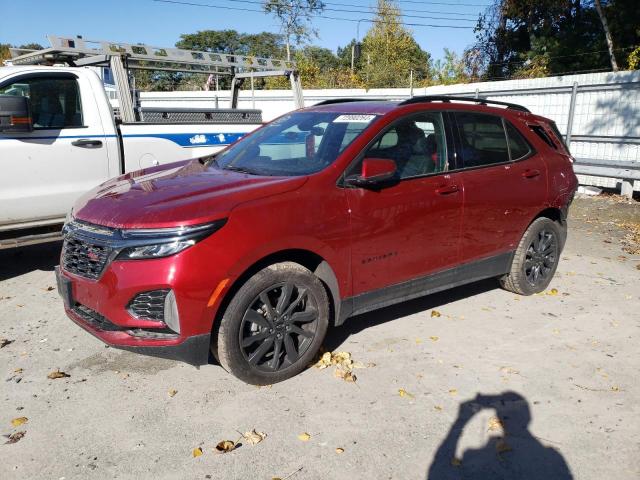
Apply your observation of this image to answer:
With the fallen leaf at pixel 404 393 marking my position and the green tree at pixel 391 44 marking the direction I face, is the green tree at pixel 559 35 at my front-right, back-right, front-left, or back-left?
front-right

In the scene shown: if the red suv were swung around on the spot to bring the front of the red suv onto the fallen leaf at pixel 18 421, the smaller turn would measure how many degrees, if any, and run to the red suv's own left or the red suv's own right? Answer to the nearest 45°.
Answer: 0° — it already faces it

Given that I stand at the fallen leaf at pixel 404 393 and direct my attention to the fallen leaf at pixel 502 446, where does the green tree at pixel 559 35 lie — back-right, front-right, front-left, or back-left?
back-left

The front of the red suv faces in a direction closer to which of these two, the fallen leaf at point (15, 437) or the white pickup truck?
the fallen leaf

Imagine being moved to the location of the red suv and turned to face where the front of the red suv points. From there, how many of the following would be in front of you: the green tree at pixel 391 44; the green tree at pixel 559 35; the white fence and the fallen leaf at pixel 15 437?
1

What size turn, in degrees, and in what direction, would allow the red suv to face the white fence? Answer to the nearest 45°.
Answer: approximately 180°

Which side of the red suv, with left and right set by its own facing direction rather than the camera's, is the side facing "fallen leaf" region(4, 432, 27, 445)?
front

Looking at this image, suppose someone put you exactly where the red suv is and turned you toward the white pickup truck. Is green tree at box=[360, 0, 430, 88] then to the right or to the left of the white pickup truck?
right

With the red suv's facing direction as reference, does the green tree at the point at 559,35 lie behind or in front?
behind

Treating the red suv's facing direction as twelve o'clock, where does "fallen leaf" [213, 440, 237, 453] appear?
The fallen leaf is roughly at 11 o'clock from the red suv.

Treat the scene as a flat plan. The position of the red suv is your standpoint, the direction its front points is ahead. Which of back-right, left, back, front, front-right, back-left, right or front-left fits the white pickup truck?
right

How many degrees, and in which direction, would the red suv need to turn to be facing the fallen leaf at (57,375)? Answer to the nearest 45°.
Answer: approximately 45° to its right

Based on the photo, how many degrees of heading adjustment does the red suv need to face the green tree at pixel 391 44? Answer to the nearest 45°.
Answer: approximately 135° to its right

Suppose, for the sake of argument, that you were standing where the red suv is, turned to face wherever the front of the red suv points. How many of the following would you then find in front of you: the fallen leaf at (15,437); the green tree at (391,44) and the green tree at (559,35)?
1

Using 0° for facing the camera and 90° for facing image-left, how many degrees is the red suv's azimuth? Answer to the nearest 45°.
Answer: approximately 45°
